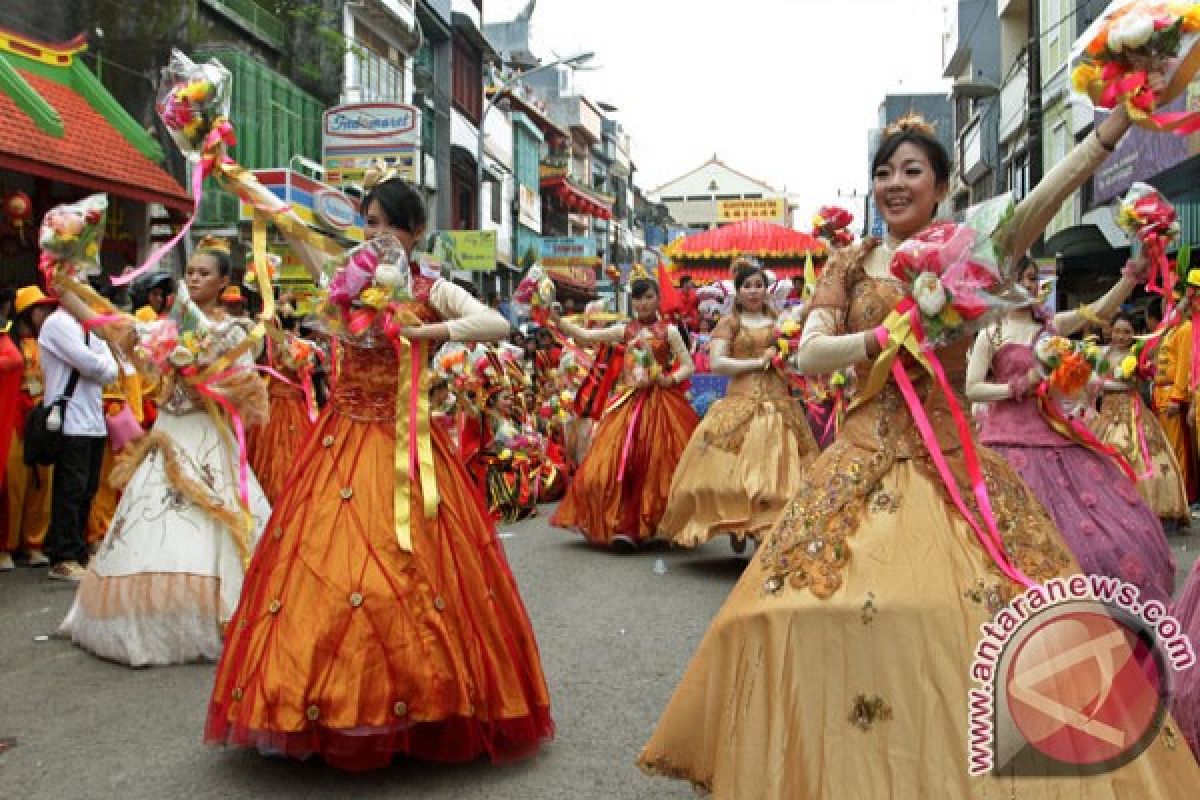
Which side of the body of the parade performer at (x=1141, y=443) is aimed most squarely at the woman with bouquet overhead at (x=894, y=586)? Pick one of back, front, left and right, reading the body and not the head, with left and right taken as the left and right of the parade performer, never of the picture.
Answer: front

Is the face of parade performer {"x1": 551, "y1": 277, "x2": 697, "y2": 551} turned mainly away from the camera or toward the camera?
toward the camera

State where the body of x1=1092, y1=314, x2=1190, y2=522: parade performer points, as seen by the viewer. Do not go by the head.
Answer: toward the camera

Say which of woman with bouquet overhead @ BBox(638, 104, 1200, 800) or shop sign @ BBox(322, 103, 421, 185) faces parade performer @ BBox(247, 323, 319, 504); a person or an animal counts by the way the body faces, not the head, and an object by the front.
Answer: the shop sign

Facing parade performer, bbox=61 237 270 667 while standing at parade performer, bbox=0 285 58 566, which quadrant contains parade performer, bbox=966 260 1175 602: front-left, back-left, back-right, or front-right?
front-left

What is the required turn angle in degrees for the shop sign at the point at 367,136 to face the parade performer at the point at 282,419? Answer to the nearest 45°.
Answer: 0° — it already faces them

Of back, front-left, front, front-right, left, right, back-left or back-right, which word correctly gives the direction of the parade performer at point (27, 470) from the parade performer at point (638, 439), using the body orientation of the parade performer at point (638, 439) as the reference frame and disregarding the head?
right

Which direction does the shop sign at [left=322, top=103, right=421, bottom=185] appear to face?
toward the camera

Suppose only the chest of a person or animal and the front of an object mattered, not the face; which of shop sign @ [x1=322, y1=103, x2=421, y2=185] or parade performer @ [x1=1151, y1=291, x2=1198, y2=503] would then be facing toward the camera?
the shop sign

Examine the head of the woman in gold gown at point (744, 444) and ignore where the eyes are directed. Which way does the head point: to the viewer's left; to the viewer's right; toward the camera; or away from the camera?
toward the camera
